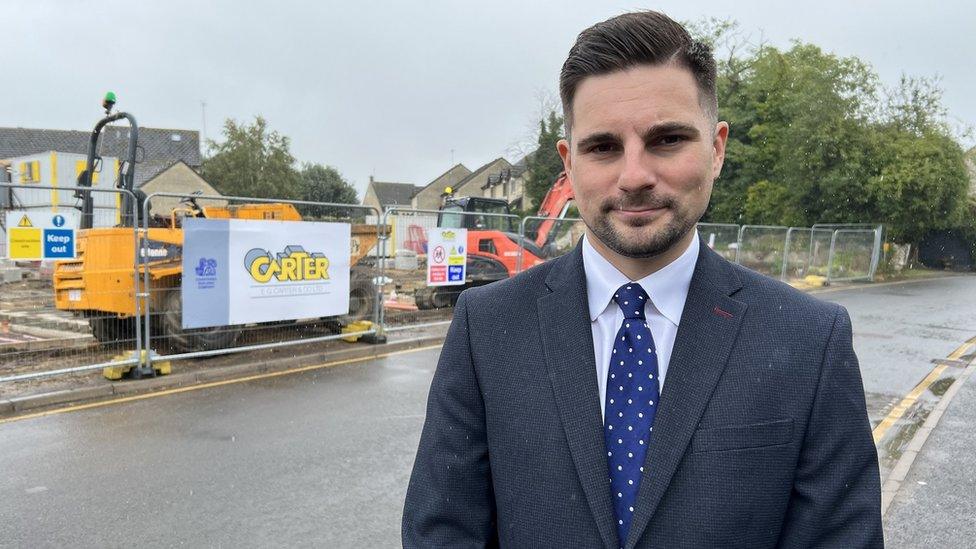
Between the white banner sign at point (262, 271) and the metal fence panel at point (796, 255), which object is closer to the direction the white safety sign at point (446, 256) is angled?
the white banner sign

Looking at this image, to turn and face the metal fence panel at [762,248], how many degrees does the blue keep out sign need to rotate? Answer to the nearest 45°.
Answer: approximately 90° to its left

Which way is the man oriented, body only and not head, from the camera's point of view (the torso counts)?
toward the camera

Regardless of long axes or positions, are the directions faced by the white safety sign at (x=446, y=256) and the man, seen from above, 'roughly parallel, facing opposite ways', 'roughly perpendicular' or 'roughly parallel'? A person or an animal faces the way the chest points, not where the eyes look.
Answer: roughly parallel

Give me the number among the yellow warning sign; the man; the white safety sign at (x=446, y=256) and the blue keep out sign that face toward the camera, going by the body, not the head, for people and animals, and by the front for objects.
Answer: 4

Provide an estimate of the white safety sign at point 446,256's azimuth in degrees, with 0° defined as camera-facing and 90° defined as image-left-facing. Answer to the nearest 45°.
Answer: approximately 0°

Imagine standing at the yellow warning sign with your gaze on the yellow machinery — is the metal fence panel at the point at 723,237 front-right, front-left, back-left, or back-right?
front-right

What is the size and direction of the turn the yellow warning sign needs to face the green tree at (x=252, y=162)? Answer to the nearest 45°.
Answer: approximately 180°

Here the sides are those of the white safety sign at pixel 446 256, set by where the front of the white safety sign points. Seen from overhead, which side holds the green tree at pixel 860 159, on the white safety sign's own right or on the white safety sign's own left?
on the white safety sign's own left

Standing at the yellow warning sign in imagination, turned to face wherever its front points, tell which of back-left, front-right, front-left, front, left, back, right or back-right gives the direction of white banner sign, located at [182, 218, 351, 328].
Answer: left
